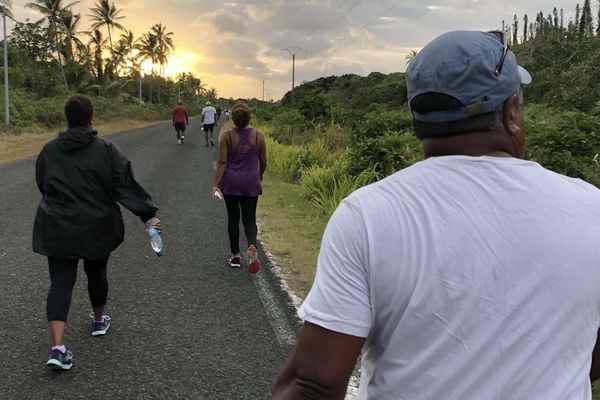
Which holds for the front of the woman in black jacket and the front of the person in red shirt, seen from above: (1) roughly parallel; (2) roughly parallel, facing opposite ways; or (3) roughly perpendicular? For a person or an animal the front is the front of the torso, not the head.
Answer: roughly parallel

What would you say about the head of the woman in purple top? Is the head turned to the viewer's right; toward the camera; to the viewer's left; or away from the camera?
away from the camera

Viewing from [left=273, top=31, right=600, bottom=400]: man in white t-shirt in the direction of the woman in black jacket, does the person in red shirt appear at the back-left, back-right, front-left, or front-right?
front-right

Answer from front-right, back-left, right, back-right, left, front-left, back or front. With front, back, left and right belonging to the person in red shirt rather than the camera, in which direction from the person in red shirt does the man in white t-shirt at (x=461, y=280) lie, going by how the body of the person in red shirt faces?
back

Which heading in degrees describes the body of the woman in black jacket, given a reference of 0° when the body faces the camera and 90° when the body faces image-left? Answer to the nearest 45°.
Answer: approximately 180°

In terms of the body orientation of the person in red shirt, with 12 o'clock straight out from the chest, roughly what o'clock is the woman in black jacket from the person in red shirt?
The woman in black jacket is roughly at 6 o'clock from the person in red shirt.

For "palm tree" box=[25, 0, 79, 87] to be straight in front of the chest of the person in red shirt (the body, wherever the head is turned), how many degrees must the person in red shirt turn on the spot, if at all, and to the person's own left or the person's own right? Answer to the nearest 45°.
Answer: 0° — they already face it

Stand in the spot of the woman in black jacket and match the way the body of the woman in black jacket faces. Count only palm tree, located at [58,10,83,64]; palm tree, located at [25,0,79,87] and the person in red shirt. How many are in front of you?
3

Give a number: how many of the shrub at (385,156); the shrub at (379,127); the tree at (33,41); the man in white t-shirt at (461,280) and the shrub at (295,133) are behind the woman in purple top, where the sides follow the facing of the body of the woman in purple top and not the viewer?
1

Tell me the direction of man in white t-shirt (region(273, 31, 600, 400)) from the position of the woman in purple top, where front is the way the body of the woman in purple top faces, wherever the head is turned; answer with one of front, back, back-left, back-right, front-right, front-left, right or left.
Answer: back

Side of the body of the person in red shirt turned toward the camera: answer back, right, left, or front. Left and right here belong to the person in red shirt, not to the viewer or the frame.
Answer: back

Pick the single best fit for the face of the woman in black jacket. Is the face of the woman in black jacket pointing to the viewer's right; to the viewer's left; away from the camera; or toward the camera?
away from the camera

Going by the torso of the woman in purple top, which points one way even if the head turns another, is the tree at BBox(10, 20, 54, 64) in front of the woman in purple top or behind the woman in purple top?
in front

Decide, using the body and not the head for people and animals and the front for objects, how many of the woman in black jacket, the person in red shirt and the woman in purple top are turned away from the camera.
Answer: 3

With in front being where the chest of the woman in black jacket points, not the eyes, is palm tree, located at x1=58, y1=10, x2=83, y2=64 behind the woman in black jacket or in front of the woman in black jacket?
in front

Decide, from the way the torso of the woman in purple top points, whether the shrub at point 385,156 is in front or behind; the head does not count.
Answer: in front

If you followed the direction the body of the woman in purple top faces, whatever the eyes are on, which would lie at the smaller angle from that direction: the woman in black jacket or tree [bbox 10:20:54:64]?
the tree

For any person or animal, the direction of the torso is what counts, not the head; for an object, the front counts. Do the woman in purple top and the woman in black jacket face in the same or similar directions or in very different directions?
same or similar directions

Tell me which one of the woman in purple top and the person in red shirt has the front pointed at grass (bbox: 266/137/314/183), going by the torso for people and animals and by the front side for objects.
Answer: the woman in purple top

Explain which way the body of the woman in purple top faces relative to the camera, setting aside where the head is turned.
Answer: away from the camera
